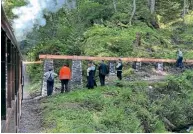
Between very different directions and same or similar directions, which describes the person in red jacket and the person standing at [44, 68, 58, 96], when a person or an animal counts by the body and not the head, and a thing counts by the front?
same or similar directions

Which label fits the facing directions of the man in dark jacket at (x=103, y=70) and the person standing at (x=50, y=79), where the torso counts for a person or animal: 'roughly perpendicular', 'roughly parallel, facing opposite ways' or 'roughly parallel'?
roughly parallel

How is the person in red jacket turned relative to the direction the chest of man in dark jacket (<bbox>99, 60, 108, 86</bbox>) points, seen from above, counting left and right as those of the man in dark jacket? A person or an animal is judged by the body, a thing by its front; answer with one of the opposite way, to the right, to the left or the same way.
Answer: the same way
